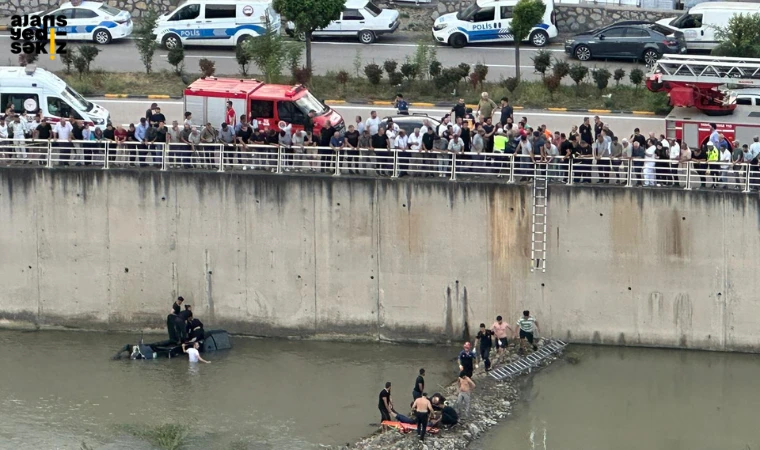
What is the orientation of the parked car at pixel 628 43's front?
to the viewer's left

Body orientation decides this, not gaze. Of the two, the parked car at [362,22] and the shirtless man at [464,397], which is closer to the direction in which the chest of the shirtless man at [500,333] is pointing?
the shirtless man

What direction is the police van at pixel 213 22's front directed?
to the viewer's left

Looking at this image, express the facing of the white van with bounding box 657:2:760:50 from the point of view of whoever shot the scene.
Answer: facing to the left of the viewer

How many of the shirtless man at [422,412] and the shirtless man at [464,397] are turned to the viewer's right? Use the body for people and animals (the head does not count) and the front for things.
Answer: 0

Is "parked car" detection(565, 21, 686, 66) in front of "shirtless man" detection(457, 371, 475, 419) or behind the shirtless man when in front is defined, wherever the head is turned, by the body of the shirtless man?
behind

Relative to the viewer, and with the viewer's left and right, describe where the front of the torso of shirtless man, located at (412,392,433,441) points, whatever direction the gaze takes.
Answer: facing away from the viewer

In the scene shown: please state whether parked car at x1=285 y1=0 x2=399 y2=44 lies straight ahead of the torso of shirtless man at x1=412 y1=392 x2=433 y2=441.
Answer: yes
